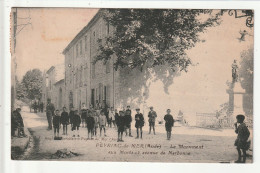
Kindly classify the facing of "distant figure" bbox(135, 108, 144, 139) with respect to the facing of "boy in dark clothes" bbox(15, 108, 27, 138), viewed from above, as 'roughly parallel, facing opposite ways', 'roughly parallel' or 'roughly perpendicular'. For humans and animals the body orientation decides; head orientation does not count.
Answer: roughly perpendicular

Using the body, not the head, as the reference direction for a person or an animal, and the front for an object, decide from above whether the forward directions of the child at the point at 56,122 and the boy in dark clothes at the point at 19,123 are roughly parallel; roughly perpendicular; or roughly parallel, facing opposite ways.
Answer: roughly perpendicular

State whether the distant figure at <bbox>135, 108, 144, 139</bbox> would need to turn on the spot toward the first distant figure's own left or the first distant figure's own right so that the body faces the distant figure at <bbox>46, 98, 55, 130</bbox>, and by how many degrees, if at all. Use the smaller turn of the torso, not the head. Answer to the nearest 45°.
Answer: approximately 90° to the first distant figure's own right

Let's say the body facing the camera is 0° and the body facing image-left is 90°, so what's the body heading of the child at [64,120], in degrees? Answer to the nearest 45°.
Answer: approximately 0°

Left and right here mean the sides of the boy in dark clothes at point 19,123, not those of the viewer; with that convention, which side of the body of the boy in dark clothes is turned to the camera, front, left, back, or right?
right

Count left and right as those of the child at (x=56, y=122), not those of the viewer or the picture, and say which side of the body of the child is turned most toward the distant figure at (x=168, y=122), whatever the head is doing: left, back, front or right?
left
